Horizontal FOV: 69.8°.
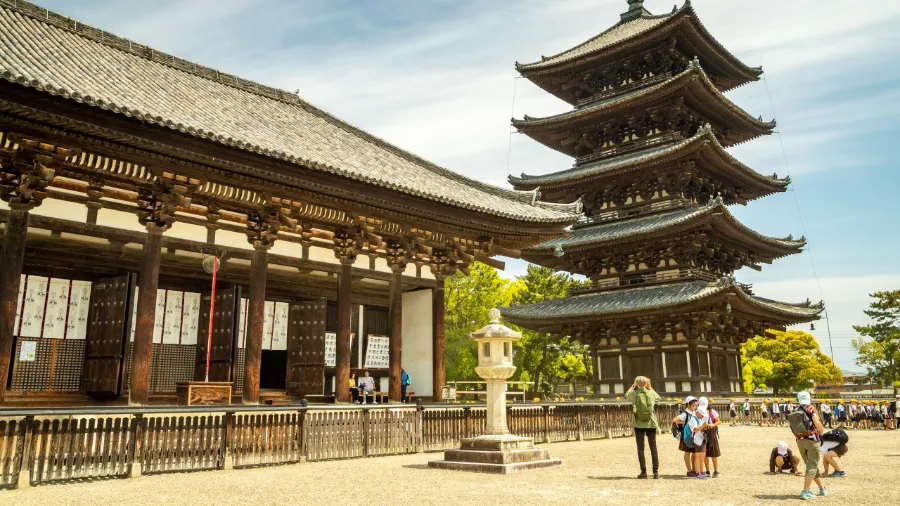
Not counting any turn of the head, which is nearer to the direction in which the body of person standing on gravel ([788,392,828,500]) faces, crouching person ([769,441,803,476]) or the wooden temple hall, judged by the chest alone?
the crouching person

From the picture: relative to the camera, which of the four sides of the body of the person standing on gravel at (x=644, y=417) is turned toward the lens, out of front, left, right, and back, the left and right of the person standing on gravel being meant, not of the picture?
back

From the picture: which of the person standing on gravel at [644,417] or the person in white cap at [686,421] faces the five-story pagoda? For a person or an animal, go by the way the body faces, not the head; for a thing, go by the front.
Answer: the person standing on gravel

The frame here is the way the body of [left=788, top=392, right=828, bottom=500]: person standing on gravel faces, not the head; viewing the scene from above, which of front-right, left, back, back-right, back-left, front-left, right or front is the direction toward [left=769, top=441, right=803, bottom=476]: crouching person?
front-left

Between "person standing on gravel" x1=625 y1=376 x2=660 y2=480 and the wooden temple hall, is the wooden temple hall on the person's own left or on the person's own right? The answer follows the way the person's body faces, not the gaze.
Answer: on the person's own left

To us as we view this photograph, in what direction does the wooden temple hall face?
facing the viewer and to the right of the viewer

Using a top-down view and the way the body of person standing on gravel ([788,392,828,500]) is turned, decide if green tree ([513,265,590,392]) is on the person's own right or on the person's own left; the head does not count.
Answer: on the person's own left
